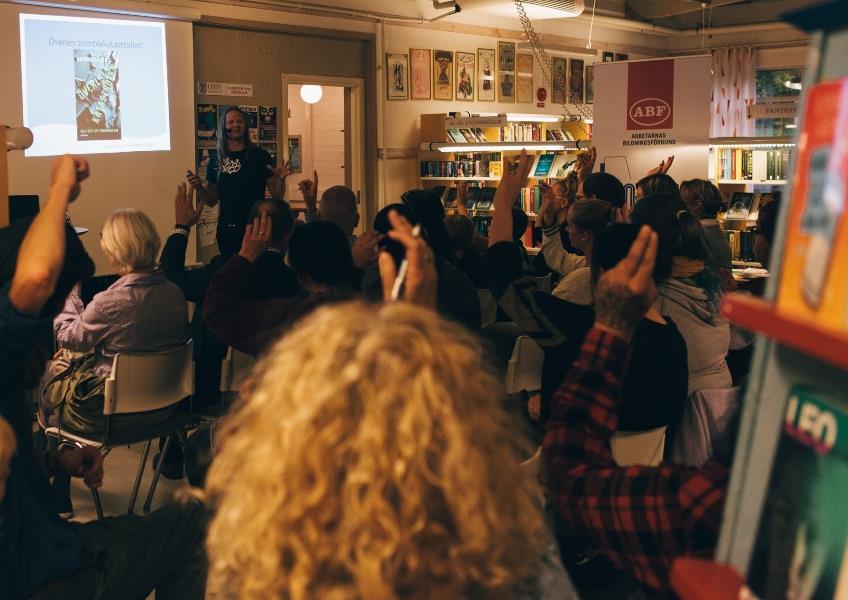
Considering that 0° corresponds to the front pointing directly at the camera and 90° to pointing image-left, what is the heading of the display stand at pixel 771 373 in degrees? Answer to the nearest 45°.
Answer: approximately 45°

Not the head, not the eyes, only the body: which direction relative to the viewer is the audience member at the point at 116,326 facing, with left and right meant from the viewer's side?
facing away from the viewer and to the left of the viewer

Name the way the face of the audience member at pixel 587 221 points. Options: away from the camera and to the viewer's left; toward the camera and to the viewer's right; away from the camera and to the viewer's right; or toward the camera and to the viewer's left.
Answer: away from the camera and to the viewer's left

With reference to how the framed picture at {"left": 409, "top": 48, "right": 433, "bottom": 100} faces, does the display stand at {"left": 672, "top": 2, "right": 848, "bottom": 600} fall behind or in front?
in front

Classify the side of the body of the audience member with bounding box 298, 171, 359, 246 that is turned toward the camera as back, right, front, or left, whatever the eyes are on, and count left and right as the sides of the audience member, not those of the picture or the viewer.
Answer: back

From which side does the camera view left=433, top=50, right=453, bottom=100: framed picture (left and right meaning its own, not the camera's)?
front

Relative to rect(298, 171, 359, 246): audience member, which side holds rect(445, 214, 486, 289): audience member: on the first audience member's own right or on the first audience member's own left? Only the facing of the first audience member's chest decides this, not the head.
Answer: on the first audience member's own right

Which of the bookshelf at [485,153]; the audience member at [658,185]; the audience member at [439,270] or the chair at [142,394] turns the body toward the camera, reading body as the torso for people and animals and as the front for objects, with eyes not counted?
the bookshelf

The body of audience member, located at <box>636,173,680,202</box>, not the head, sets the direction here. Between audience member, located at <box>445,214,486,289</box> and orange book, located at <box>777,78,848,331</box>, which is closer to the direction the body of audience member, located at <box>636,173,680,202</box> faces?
the audience member

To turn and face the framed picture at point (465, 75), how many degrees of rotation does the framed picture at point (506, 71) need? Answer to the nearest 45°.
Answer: approximately 45° to its right

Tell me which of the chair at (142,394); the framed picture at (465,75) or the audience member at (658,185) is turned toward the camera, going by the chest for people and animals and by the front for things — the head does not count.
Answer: the framed picture

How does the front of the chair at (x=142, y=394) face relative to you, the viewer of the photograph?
facing away from the viewer and to the left of the viewer

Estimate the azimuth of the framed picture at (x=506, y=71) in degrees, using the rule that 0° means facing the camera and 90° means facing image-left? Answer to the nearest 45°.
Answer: approximately 0°

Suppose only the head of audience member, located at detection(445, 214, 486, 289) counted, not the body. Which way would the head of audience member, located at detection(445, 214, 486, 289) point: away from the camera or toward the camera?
away from the camera

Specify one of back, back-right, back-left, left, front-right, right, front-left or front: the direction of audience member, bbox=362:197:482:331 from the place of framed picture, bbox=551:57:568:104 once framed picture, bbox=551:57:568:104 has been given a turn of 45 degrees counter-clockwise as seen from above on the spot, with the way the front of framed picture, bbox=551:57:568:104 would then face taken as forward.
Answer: front-right

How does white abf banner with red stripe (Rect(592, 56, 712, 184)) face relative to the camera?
toward the camera

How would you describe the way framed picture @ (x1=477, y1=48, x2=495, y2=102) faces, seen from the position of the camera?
facing the viewer

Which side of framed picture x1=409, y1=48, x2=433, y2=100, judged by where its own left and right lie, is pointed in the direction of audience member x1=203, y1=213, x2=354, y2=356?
front

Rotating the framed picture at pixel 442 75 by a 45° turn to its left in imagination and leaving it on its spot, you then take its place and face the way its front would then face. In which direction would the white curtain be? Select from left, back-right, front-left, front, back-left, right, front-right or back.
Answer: left

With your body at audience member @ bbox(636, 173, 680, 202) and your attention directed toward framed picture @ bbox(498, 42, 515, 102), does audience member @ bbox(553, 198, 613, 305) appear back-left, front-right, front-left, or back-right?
back-left

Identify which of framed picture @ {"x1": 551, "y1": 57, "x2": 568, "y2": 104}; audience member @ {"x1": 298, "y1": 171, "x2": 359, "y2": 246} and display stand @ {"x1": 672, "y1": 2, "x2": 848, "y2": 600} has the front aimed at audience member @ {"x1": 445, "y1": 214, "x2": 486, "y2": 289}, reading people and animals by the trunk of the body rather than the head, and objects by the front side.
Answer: the framed picture
